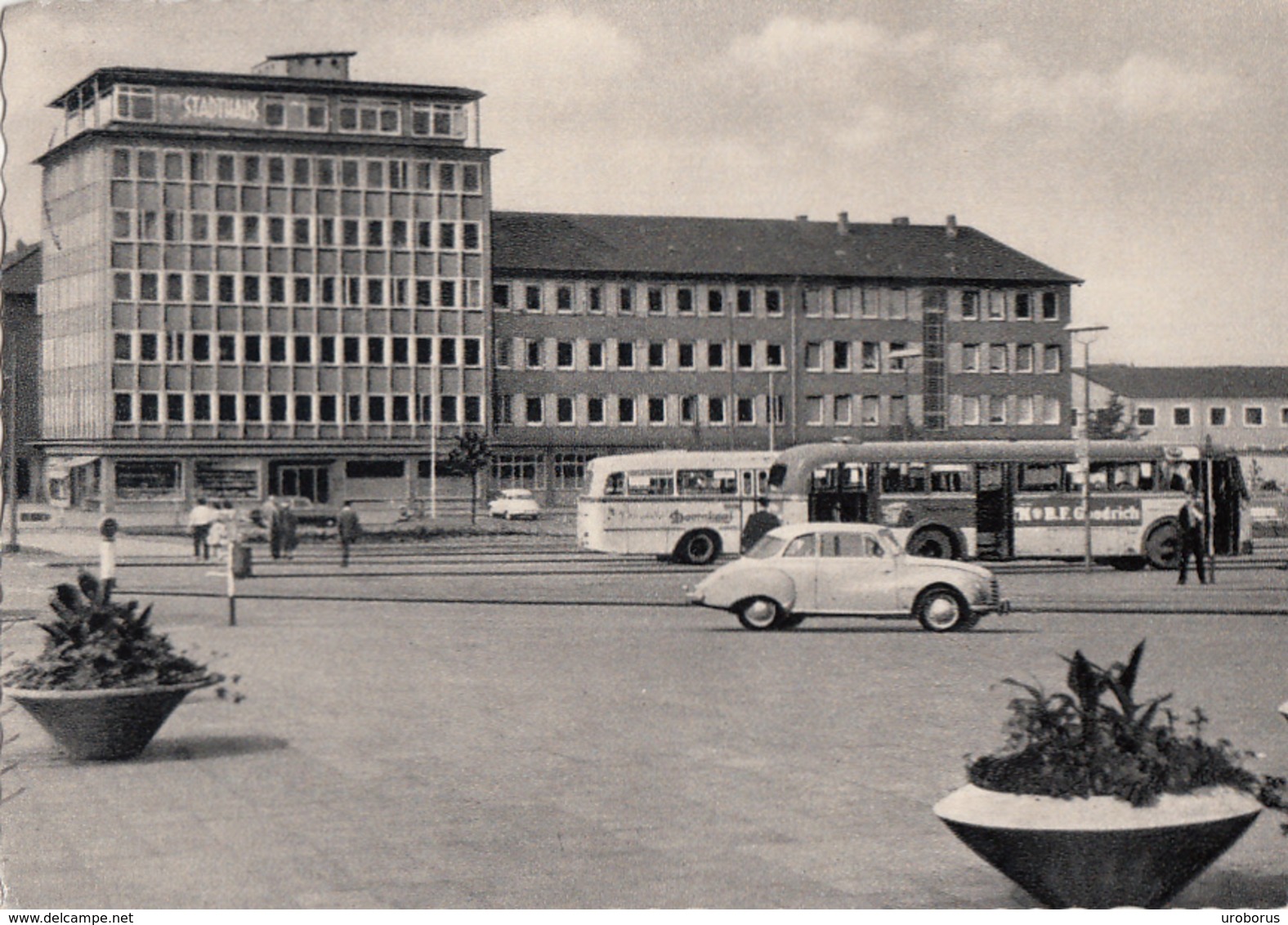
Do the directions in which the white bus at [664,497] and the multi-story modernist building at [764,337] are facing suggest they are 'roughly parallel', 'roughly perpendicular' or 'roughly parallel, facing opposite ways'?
roughly perpendicular

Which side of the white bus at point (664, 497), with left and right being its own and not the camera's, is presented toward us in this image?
right

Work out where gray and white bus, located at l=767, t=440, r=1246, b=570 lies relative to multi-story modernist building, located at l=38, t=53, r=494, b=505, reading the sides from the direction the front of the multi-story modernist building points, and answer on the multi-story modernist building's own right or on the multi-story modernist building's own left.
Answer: on the multi-story modernist building's own left

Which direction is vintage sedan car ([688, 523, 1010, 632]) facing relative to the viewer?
to the viewer's right

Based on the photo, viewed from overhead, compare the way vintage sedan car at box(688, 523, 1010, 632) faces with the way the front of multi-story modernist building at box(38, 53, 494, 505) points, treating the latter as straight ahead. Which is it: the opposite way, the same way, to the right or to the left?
to the left

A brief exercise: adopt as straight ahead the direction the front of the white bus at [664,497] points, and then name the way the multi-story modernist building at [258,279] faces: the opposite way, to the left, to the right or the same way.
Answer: to the right
